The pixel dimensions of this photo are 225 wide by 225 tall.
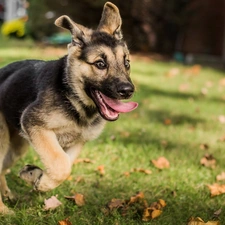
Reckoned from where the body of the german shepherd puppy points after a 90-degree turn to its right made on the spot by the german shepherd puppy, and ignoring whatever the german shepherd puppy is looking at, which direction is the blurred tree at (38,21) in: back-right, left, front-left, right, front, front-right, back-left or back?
back-right

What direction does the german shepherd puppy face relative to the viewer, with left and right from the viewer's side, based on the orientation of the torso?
facing the viewer and to the right of the viewer

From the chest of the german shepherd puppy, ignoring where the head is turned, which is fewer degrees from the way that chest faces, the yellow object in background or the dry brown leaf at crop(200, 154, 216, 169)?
the dry brown leaf

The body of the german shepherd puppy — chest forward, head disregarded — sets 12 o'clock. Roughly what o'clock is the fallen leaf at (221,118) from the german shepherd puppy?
The fallen leaf is roughly at 9 o'clock from the german shepherd puppy.

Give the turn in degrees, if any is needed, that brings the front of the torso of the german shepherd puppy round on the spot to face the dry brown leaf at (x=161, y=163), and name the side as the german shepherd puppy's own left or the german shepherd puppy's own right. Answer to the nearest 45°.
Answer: approximately 90° to the german shepherd puppy's own left

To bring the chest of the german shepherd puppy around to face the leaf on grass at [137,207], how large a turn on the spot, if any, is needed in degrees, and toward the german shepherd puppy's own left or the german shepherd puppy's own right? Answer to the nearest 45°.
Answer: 0° — it already faces it

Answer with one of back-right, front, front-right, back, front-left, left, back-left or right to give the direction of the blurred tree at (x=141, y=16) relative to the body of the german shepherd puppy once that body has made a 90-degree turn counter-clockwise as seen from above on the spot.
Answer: front-left

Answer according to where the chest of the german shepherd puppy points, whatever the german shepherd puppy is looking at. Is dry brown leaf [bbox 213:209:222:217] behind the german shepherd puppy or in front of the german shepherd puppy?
in front

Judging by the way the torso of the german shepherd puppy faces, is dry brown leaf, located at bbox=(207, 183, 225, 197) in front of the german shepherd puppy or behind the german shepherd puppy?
in front

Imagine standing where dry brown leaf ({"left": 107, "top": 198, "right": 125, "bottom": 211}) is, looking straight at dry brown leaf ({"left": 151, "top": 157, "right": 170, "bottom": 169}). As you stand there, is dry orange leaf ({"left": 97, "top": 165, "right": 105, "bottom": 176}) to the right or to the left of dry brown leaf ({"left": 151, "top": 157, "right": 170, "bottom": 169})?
left

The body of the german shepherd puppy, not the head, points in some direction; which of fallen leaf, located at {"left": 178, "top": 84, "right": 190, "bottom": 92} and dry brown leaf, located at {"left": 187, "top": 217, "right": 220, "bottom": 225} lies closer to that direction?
the dry brown leaf

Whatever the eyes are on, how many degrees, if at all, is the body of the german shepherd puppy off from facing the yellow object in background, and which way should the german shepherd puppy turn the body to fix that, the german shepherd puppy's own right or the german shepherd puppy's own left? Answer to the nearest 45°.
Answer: approximately 135° to the german shepherd puppy's own left

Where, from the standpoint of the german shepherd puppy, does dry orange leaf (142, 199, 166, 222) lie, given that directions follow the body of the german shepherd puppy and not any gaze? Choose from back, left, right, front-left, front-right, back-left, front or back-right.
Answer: front
